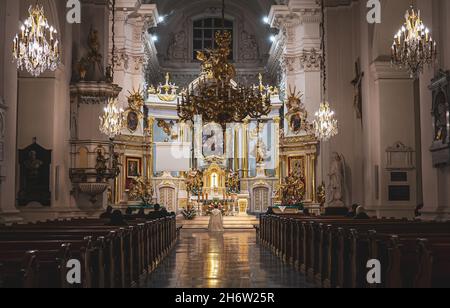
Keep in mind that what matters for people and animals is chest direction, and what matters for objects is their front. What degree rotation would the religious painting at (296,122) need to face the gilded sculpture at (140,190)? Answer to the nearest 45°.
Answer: approximately 90° to its right

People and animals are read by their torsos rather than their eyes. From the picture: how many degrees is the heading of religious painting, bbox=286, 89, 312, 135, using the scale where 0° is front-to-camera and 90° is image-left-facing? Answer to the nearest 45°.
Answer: approximately 0°

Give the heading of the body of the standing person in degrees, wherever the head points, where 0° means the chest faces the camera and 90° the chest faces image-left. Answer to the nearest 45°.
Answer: approximately 180°

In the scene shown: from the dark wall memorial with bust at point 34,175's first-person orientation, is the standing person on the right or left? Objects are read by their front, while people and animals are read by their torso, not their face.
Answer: on its left

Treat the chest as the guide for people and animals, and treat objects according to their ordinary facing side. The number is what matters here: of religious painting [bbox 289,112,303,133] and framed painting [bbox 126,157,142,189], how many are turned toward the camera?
2

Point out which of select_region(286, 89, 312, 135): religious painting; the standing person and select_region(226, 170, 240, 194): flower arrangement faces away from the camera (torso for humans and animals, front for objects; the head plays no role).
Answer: the standing person

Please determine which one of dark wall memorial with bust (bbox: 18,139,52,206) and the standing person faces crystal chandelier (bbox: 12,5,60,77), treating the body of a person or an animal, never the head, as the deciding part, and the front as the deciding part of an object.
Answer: the dark wall memorial with bust
